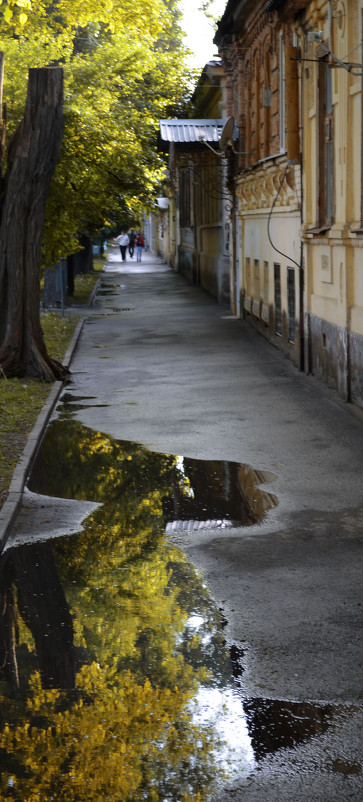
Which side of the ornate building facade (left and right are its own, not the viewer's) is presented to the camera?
left

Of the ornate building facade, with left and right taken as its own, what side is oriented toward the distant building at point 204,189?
right
